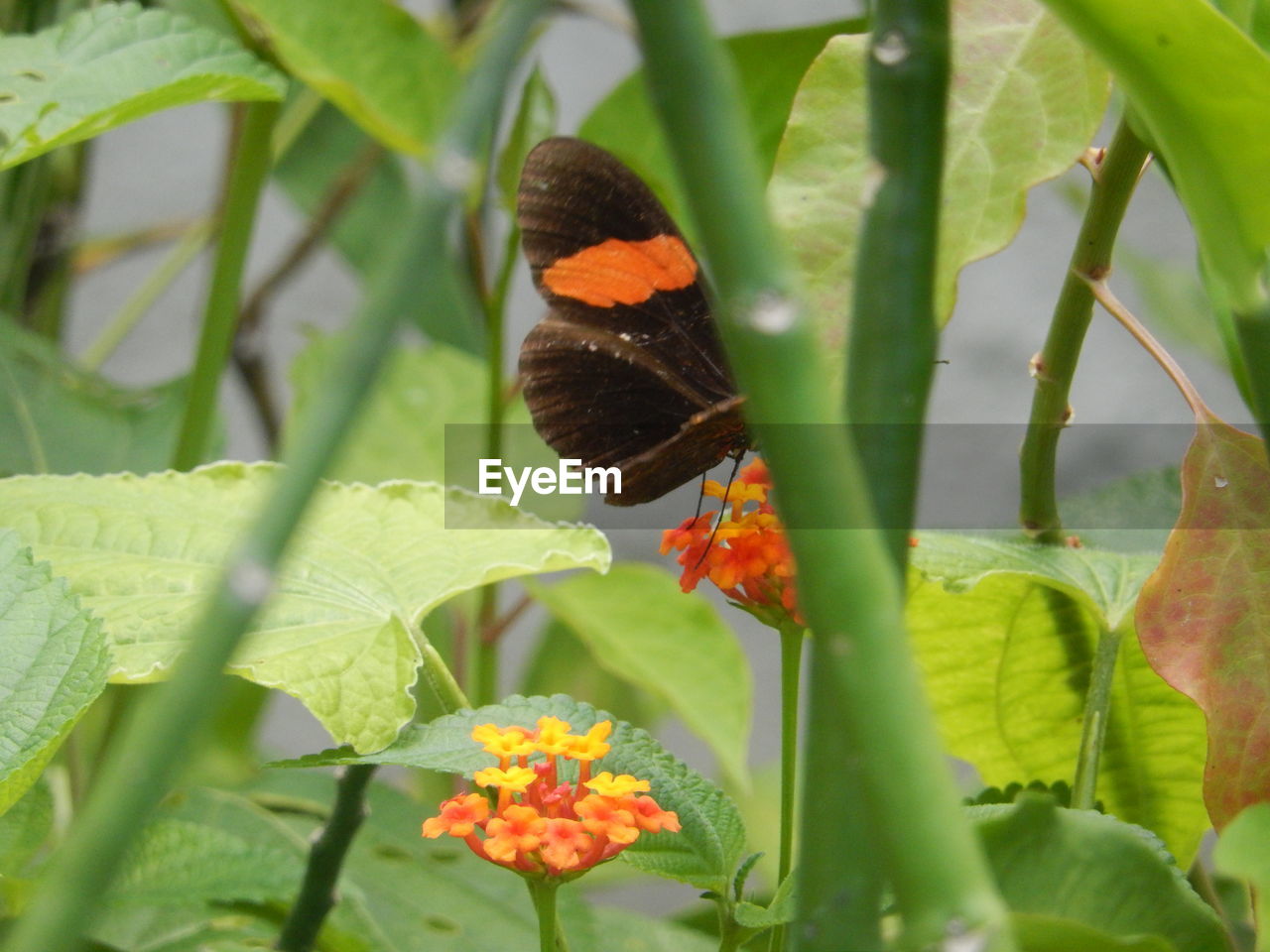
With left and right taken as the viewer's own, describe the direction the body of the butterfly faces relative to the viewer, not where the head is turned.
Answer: facing to the right of the viewer
